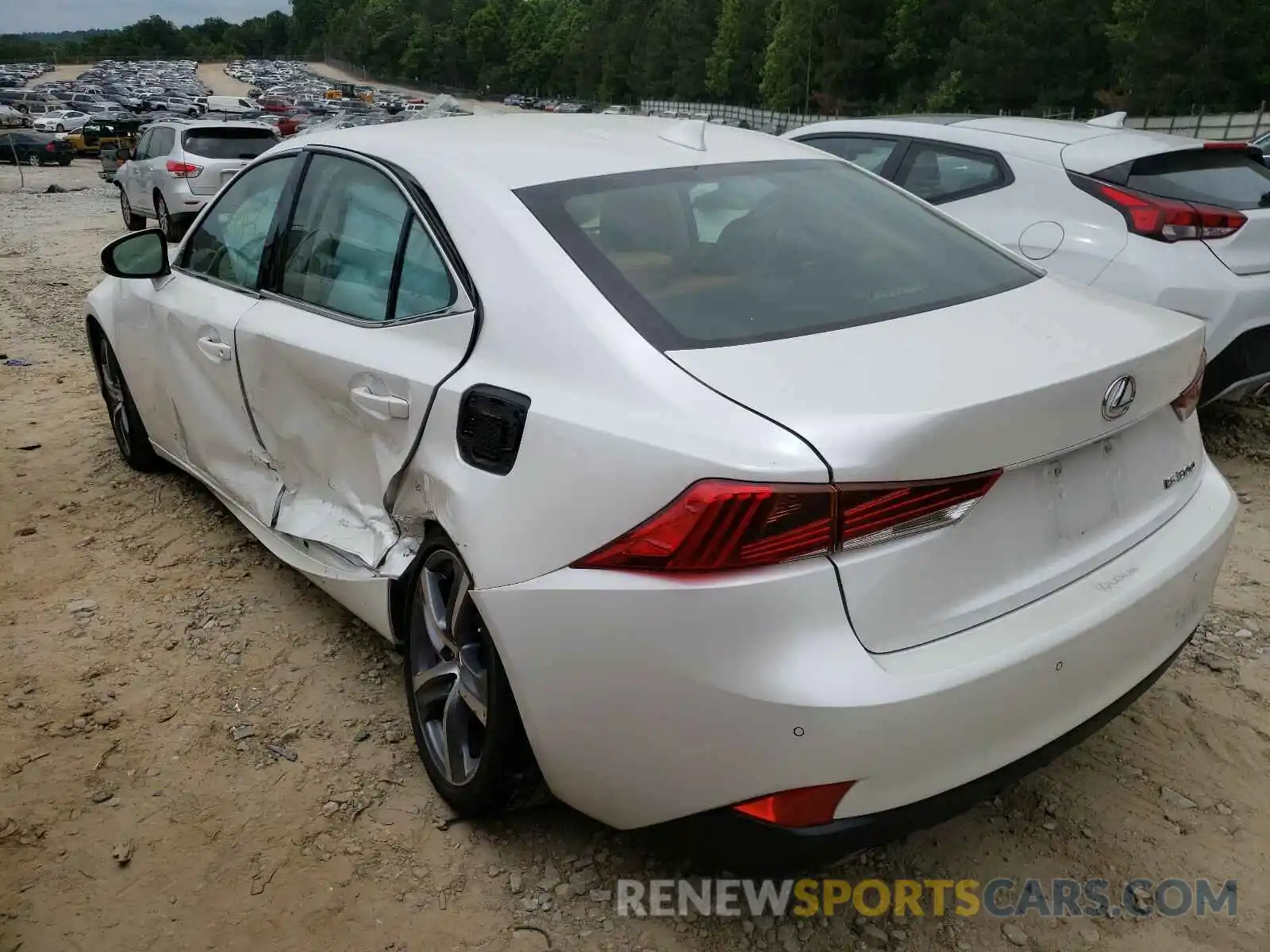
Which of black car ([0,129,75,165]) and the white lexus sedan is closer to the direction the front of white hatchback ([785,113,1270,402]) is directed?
the black car

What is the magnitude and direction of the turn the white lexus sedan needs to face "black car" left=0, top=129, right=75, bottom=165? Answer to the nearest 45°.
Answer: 0° — it already faces it

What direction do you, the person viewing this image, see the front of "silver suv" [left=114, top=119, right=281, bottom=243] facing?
facing away from the viewer and to the left of the viewer

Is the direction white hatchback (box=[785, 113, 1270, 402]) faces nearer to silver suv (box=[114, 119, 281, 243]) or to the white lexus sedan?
the silver suv

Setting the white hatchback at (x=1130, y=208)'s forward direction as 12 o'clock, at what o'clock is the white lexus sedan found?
The white lexus sedan is roughly at 8 o'clock from the white hatchback.

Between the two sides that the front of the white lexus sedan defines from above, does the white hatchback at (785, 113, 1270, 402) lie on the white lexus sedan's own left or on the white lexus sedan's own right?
on the white lexus sedan's own right

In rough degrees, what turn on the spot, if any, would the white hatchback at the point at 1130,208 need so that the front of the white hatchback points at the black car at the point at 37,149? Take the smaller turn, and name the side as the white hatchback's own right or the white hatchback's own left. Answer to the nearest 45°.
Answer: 0° — it already faces it

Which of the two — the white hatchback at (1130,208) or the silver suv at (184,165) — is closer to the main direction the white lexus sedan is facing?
the silver suv

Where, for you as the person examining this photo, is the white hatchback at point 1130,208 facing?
facing away from the viewer and to the left of the viewer

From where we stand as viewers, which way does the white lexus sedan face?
facing away from the viewer and to the left of the viewer

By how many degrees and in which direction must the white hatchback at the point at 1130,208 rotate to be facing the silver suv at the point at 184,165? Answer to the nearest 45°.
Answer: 0° — it already faces it
